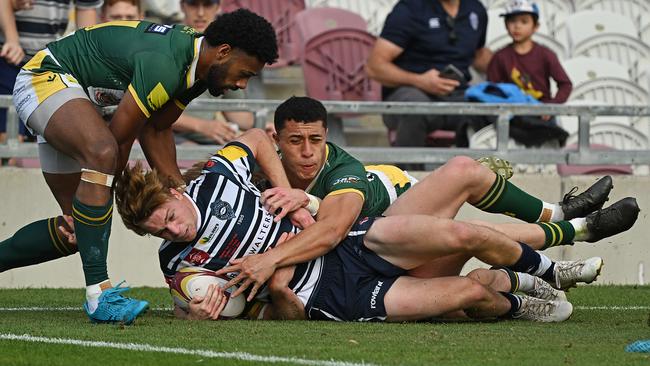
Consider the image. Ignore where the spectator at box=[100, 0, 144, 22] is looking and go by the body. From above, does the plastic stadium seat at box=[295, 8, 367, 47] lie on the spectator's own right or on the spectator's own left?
on the spectator's own left

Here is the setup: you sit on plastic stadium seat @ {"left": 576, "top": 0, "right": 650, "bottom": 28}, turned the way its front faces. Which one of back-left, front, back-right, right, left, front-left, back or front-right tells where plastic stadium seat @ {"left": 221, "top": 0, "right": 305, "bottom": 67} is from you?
front-right

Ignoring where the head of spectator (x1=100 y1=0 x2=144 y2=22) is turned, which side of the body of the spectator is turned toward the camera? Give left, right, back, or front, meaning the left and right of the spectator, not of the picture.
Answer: front

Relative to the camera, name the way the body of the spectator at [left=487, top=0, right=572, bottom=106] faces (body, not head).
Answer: toward the camera

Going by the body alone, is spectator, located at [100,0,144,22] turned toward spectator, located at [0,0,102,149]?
no

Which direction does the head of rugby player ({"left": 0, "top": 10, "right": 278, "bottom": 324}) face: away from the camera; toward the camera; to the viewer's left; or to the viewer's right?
to the viewer's right

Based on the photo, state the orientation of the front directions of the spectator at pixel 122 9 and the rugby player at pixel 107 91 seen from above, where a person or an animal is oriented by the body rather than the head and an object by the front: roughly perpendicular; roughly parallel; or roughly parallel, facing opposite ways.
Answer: roughly perpendicular

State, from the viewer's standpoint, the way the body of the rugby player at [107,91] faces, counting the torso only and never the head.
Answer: to the viewer's right

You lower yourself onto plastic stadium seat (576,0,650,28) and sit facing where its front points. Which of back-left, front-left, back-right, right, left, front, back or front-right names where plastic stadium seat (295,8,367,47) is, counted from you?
front-right

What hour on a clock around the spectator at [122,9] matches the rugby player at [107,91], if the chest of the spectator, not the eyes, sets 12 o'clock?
The rugby player is roughly at 12 o'clock from the spectator.

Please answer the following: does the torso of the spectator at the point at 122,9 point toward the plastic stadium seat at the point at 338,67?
no

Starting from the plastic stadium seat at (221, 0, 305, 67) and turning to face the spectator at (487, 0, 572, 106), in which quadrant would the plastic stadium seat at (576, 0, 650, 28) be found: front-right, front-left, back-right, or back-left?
front-left

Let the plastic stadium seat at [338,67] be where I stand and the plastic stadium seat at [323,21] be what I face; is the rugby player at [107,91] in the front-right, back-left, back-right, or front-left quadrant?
back-left

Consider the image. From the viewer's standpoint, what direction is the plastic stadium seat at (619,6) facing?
toward the camera

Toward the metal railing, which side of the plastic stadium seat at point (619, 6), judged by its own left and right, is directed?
front

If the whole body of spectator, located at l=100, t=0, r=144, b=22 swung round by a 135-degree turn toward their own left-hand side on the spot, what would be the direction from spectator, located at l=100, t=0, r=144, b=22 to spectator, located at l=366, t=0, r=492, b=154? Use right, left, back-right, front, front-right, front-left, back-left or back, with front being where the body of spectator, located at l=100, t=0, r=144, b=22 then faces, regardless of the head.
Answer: front-right

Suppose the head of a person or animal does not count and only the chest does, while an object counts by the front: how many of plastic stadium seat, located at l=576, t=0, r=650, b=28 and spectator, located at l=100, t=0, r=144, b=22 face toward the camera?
2

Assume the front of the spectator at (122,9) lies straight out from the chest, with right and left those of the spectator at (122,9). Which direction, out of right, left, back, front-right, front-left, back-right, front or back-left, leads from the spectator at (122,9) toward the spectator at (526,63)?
left

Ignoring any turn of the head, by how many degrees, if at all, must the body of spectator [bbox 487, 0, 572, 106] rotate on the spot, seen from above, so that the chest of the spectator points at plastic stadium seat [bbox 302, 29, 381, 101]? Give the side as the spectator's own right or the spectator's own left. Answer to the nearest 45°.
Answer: approximately 90° to the spectator's own right
